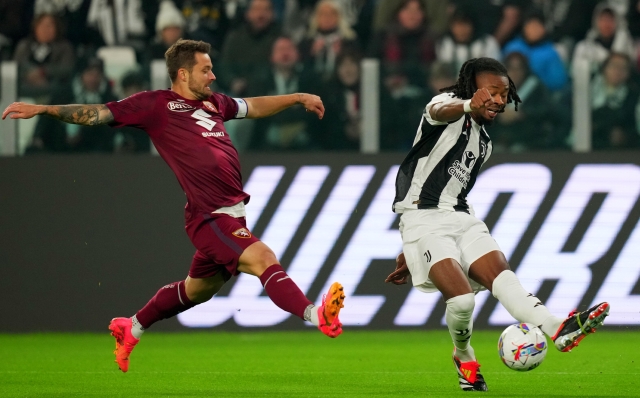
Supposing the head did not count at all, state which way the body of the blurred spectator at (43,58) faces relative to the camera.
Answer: toward the camera

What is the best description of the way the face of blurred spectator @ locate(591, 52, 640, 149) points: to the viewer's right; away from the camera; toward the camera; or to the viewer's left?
toward the camera

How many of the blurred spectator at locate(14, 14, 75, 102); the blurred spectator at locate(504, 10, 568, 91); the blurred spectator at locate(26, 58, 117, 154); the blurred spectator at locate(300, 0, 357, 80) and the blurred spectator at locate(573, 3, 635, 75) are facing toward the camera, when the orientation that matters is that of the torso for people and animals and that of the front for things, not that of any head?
5

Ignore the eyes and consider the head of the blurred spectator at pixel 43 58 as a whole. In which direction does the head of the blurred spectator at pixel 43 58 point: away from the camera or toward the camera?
toward the camera

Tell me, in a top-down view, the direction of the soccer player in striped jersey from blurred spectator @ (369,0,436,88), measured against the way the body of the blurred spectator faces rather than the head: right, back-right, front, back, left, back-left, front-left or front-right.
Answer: front

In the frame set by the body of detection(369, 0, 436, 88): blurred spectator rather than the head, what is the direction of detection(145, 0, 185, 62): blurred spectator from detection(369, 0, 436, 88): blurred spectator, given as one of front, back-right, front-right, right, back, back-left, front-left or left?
right

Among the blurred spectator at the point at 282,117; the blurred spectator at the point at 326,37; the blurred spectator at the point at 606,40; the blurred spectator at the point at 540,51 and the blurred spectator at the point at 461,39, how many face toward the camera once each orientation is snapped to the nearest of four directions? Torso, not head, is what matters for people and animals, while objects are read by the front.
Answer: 5

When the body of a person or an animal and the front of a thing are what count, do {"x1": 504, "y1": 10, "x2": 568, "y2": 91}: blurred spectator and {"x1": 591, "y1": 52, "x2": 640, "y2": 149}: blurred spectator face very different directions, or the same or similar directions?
same or similar directions

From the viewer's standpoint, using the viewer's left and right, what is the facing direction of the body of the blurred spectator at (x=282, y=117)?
facing the viewer

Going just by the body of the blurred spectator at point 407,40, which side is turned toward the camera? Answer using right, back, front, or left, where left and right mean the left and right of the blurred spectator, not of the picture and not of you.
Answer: front

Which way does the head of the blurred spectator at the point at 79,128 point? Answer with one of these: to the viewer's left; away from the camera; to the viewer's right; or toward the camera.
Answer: toward the camera

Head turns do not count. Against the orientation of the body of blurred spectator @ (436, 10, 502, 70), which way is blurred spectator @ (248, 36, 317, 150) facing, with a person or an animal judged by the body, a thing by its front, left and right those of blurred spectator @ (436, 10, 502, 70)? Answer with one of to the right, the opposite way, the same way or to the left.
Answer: the same way

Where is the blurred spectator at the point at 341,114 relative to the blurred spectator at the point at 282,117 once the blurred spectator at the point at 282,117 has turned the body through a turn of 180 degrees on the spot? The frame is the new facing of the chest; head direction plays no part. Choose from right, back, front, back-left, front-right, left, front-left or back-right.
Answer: right

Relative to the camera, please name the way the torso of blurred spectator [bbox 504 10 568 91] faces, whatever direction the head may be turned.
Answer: toward the camera

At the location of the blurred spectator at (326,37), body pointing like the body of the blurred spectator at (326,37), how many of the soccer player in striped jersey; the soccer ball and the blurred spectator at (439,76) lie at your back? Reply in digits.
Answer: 0

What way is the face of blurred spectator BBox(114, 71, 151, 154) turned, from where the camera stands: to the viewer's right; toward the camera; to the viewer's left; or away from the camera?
toward the camera

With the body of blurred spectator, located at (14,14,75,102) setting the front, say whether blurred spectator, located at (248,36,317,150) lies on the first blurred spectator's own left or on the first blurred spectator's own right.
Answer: on the first blurred spectator's own left

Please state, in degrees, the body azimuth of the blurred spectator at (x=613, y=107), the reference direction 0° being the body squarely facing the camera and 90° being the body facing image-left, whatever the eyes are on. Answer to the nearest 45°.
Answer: approximately 0°

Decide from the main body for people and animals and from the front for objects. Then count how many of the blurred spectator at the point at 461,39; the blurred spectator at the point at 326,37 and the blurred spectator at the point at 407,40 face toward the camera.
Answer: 3
